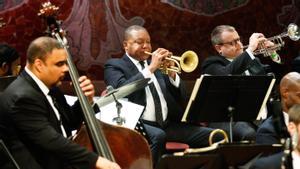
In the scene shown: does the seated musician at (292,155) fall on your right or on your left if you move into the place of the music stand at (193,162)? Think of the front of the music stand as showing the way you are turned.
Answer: on your right

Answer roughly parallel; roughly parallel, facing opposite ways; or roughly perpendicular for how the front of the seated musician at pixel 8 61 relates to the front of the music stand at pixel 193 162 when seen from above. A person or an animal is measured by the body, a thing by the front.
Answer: roughly perpendicular

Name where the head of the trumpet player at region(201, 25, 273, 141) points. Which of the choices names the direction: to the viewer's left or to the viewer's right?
to the viewer's right

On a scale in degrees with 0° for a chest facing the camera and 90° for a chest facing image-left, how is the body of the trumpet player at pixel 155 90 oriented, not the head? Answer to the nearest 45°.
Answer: approximately 315°

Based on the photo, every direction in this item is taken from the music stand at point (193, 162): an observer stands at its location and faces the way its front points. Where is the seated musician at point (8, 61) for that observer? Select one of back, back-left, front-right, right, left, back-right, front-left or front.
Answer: front-left

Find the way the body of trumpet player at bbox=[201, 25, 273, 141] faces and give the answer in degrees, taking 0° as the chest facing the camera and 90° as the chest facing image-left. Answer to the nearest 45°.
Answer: approximately 315°

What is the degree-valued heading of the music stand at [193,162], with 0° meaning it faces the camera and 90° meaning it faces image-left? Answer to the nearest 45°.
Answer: approximately 180°

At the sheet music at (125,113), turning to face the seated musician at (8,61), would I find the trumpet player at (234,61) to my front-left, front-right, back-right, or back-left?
back-right
